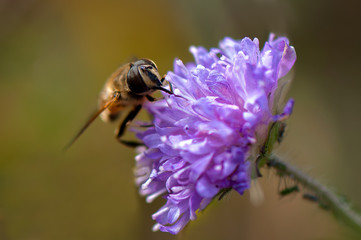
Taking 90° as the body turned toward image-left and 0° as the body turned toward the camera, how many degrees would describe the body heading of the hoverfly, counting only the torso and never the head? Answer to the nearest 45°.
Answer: approximately 315°
